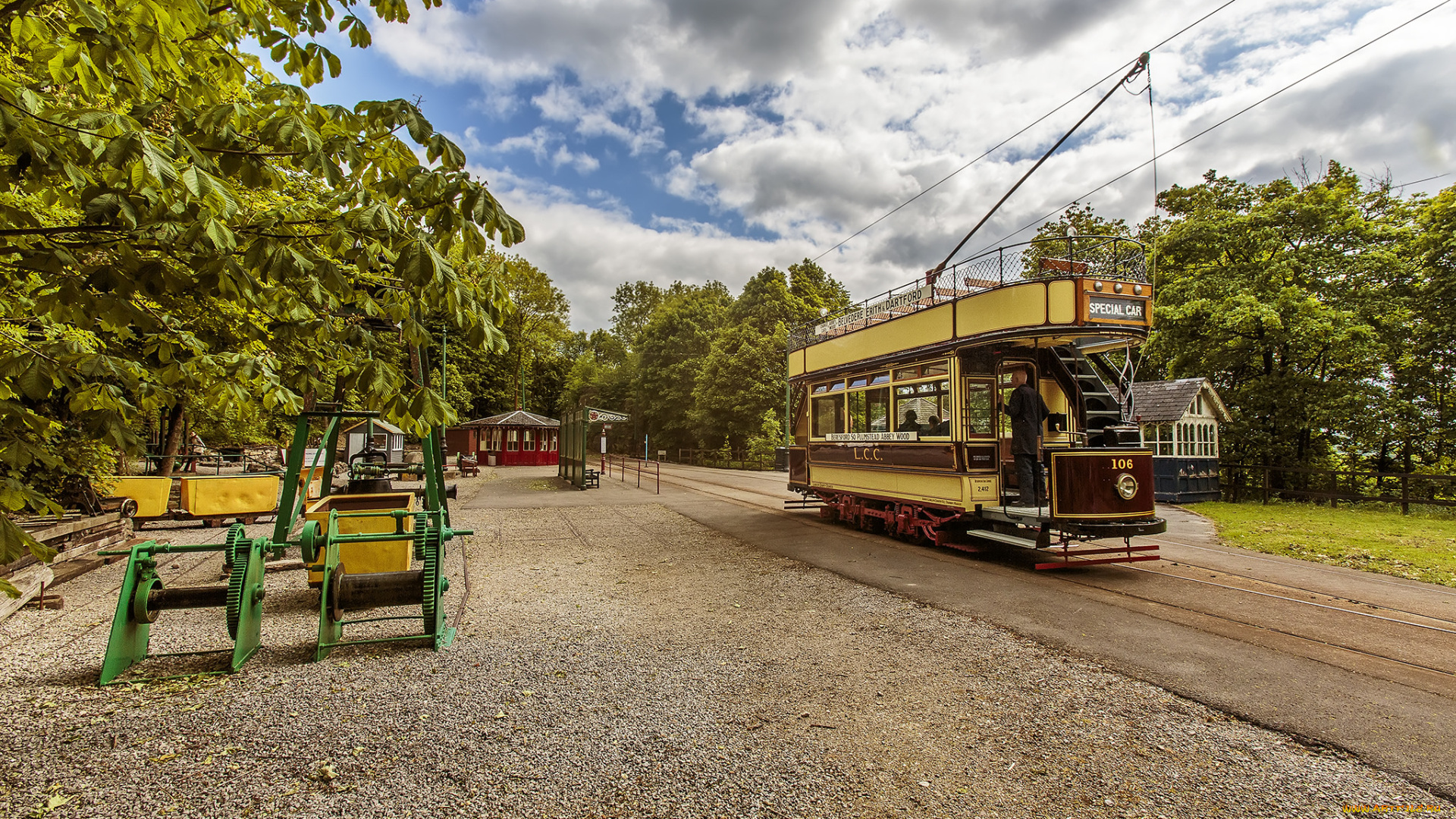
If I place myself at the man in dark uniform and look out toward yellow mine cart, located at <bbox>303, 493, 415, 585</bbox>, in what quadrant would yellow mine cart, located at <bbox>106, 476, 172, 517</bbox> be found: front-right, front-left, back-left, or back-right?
front-right

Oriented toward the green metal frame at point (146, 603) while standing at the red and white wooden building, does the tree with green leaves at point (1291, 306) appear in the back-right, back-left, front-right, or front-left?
front-left

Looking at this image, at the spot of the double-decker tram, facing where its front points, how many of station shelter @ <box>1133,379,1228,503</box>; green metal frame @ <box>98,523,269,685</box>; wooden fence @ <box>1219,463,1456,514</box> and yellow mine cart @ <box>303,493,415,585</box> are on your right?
2
